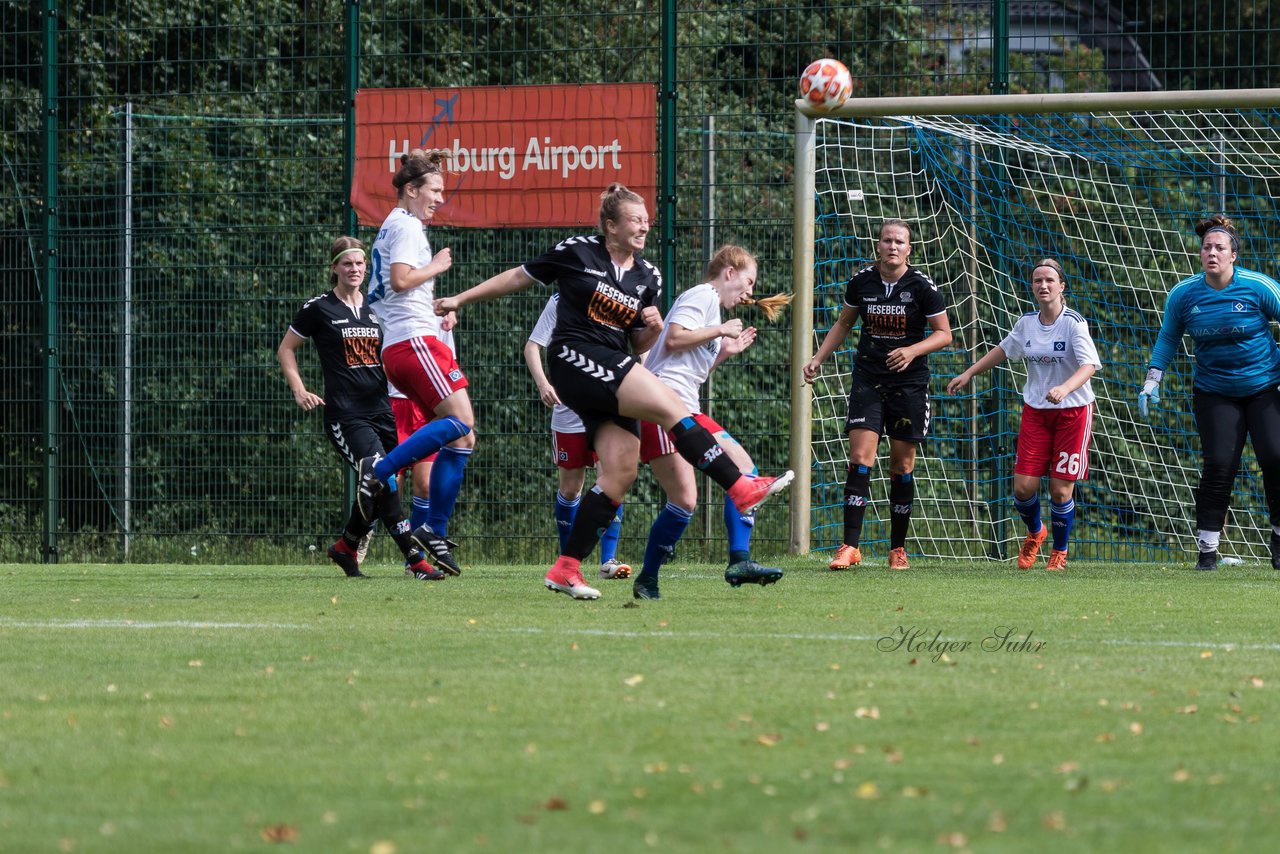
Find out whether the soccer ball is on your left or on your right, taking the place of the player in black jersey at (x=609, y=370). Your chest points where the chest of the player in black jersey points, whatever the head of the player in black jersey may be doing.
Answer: on your left

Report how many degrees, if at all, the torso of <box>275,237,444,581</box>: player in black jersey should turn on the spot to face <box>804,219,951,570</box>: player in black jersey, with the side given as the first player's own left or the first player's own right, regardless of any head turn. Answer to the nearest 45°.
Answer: approximately 45° to the first player's own left

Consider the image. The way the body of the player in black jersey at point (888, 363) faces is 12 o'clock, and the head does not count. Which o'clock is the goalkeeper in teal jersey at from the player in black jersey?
The goalkeeper in teal jersey is roughly at 9 o'clock from the player in black jersey.

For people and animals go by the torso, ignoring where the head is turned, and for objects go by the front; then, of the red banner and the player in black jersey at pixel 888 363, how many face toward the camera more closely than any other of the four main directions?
2

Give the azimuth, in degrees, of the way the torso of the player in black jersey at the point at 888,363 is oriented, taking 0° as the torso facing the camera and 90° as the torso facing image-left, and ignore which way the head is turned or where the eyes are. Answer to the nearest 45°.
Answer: approximately 0°

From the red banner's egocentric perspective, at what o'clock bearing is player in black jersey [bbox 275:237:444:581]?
The player in black jersey is roughly at 1 o'clock from the red banner.

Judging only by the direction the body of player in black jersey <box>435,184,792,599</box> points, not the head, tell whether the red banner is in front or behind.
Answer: behind

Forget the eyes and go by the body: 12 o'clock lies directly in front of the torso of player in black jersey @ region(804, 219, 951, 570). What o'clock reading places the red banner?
The red banner is roughly at 4 o'clock from the player in black jersey.
